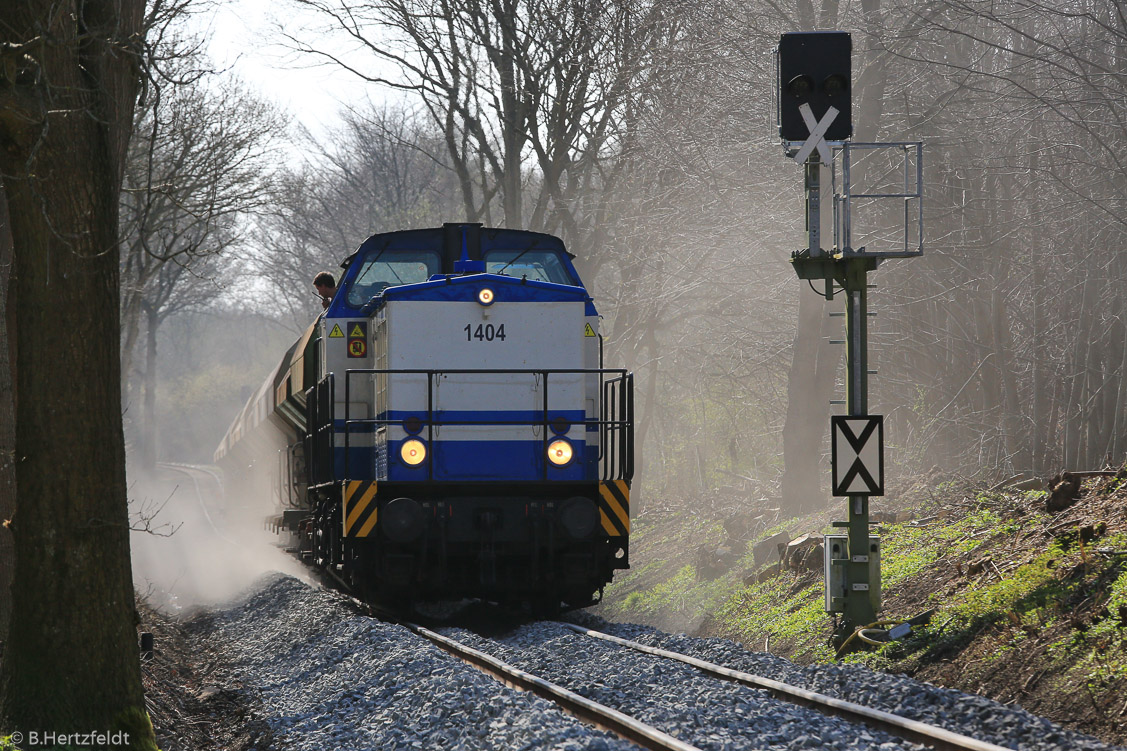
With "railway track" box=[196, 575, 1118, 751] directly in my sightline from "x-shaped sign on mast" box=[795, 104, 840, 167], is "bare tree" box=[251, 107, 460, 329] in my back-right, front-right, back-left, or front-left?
back-right

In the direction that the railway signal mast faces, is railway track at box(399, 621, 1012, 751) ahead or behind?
ahead

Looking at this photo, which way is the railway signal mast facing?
toward the camera

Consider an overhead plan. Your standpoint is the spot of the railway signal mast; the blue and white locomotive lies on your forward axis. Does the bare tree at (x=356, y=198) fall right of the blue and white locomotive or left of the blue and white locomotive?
right

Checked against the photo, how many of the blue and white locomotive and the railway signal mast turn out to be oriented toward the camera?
2

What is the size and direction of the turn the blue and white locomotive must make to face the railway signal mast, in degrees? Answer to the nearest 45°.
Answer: approximately 45° to its left

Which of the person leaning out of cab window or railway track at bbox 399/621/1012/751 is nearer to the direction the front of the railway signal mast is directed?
the railway track

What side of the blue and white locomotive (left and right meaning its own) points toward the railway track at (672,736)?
front

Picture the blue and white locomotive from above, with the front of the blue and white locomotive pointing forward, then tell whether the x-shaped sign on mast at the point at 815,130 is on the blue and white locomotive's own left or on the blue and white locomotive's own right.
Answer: on the blue and white locomotive's own left

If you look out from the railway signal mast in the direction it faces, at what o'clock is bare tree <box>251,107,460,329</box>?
The bare tree is roughly at 5 o'clock from the railway signal mast.

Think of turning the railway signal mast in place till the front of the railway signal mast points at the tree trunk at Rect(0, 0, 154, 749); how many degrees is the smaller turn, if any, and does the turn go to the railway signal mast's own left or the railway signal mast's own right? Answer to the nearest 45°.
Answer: approximately 45° to the railway signal mast's own right

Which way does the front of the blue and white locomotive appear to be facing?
toward the camera

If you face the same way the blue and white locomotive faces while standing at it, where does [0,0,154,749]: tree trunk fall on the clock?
The tree trunk is roughly at 1 o'clock from the blue and white locomotive.

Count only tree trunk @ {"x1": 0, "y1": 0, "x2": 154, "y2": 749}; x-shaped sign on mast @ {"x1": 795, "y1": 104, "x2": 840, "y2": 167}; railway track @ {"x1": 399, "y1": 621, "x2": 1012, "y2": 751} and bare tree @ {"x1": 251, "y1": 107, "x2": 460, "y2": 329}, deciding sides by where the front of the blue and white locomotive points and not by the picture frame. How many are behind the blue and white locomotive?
1
